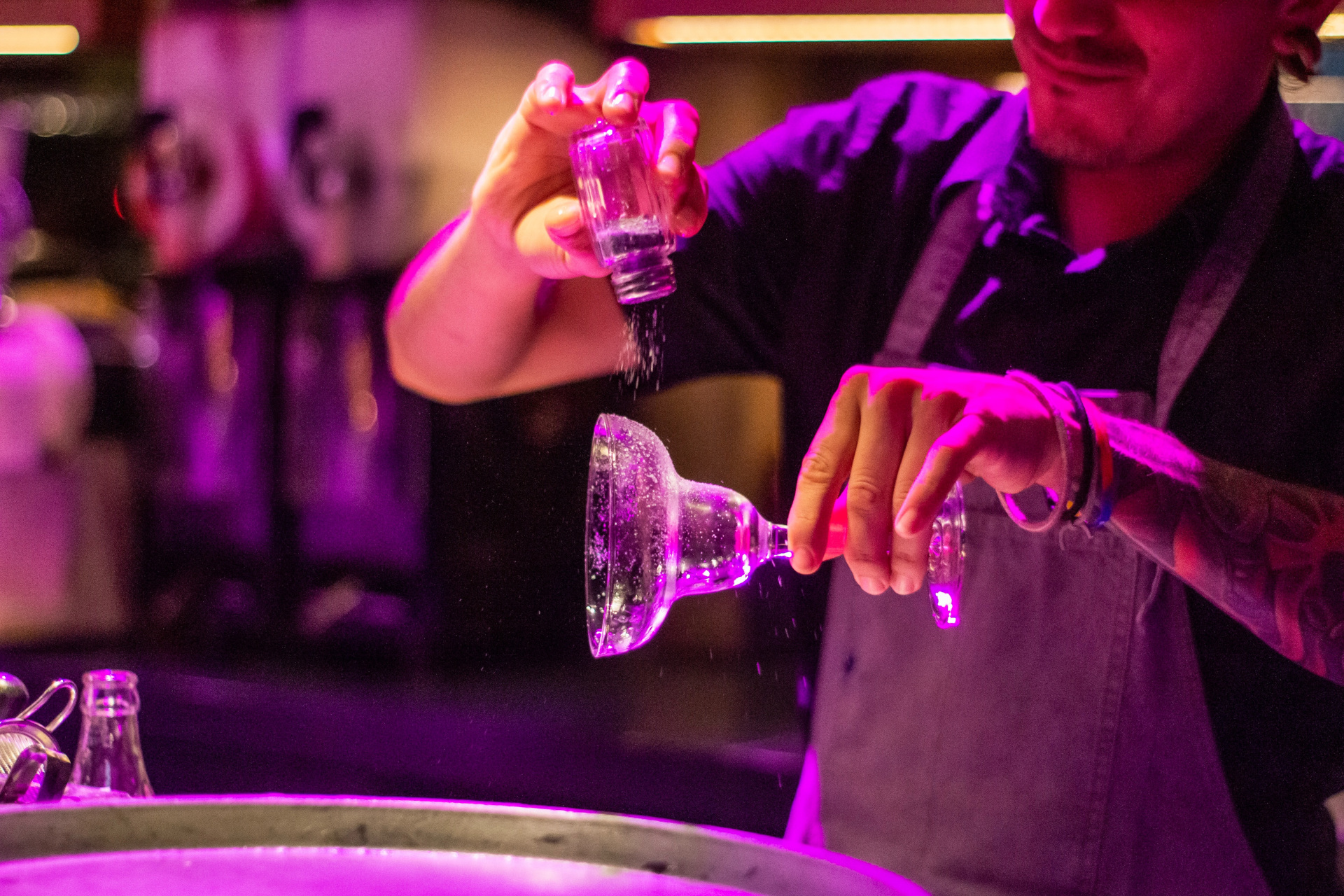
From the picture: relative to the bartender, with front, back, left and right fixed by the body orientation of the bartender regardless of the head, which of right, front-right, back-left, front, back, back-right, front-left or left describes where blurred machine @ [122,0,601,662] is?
right

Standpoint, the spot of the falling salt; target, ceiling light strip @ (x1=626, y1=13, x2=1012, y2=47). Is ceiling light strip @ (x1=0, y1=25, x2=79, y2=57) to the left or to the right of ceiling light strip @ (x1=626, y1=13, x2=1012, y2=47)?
left

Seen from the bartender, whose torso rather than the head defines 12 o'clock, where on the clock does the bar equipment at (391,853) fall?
The bar equipment is roughly at 12 o'clock from the bartender.

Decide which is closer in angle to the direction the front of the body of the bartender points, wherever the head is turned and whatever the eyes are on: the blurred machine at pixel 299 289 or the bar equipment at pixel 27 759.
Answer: the bar equipment

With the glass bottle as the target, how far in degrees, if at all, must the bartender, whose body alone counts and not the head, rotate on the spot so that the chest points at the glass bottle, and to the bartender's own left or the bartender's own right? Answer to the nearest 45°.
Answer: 0° — they already face it

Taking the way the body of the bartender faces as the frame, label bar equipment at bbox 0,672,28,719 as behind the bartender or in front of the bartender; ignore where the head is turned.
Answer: in front

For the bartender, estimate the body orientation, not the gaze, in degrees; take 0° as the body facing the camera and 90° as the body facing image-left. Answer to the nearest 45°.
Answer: approximately 45°
